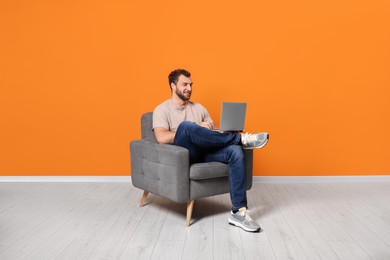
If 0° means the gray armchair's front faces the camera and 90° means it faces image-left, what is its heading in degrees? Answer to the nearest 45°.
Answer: approximately 315°

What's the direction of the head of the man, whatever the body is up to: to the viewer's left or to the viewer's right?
to the viewer's right

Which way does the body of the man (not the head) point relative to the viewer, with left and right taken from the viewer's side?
facing the viewer and to the right of the viewer
